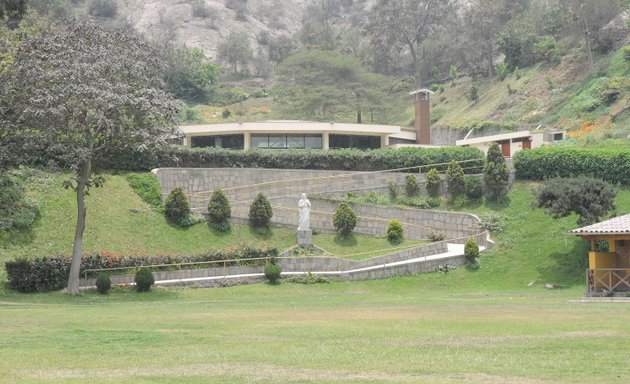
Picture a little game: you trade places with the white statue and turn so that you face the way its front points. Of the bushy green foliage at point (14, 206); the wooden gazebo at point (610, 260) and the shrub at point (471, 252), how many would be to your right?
1

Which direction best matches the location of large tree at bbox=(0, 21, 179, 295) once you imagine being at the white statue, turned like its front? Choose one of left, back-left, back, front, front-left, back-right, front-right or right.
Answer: front-right

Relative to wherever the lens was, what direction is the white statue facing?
facing the viewer

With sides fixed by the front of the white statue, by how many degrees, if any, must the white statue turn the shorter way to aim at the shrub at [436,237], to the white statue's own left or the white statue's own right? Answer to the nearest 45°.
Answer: approximately 90° to the white statue's own left

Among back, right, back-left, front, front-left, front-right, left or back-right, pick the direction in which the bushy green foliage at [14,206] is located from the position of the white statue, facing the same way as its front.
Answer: right

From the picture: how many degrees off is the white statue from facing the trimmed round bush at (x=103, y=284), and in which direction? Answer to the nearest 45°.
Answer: approximately 45° to its right

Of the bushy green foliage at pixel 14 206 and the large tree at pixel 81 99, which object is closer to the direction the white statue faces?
the large tree

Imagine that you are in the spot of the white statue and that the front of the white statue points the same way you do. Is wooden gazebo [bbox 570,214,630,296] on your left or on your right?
on your left

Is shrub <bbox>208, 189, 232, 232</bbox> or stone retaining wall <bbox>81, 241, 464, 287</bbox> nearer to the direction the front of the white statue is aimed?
the stone retaining wall

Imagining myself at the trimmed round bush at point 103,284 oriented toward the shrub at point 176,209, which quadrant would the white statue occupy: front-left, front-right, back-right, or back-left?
front-right

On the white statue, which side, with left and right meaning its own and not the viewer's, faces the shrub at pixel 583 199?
left
